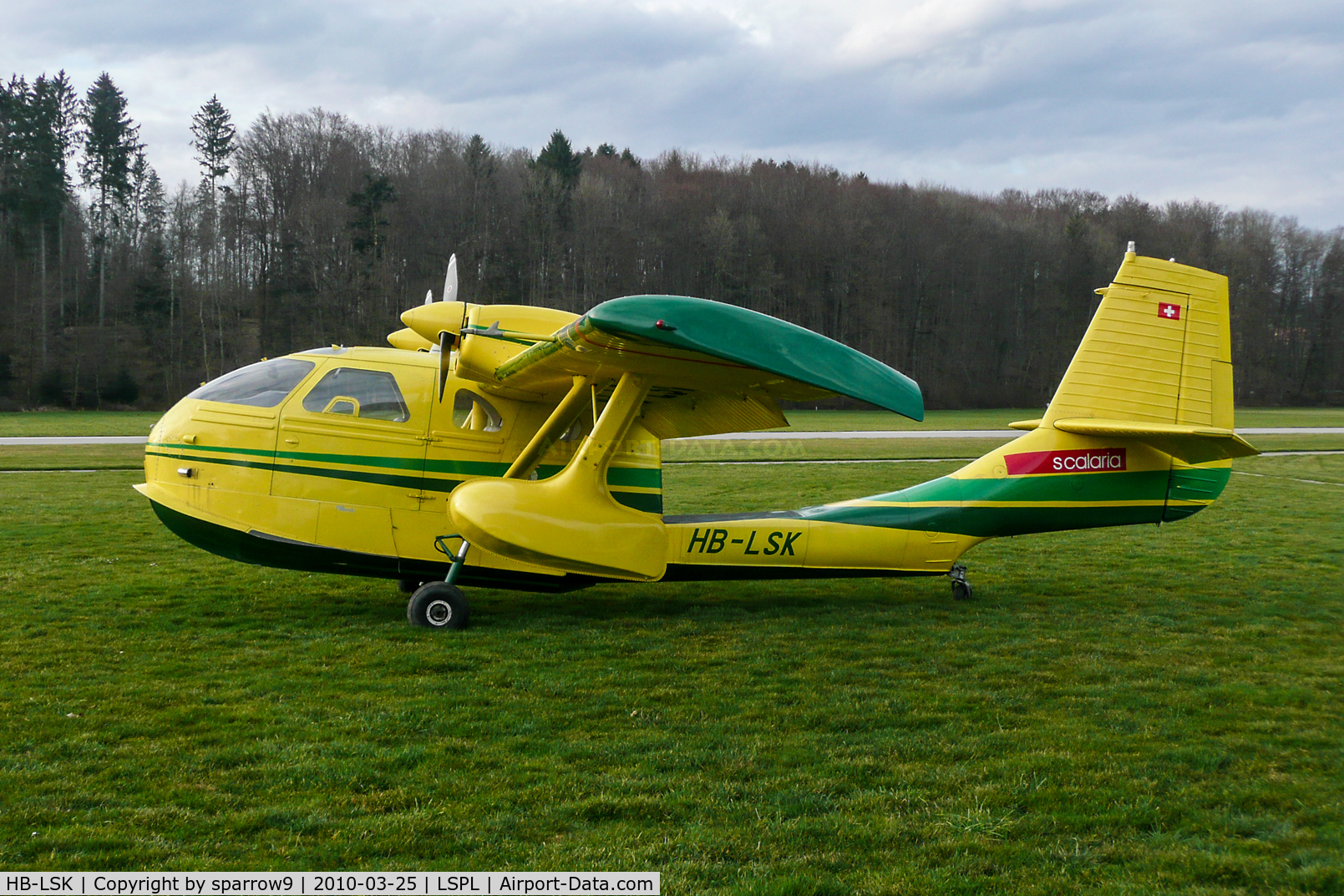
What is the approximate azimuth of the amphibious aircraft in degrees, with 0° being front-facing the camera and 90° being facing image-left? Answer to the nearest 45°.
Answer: approximately 90°
